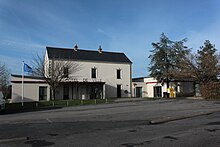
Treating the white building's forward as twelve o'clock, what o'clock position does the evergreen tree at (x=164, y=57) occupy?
The evergreen tree is roughly at 9 o'clock from the white building.

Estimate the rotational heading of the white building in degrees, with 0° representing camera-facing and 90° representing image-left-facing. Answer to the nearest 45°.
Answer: approximately 0°

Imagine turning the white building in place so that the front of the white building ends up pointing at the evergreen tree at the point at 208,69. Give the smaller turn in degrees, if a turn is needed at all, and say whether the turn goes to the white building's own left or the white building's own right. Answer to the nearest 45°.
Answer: approximately 45° to the white building's own left
